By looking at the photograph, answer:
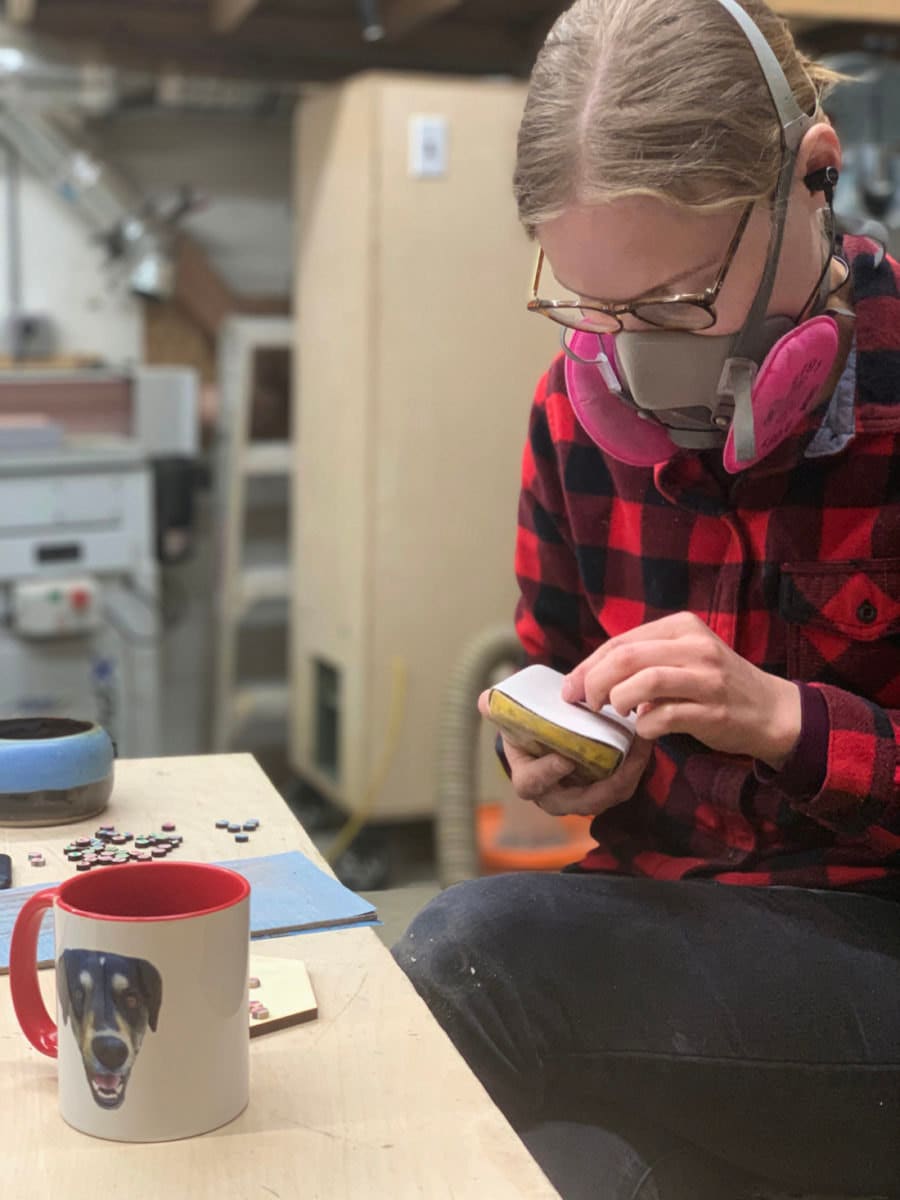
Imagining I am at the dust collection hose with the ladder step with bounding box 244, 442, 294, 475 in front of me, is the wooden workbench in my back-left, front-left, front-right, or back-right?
back-left

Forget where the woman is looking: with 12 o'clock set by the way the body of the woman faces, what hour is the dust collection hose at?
The dust collection hose is roughly at 4 o'clock from the woman.

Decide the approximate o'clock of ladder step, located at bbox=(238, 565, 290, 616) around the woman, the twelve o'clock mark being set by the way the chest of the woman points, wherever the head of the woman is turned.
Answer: The ladder step is roughly at 4 o'clock from the woman.

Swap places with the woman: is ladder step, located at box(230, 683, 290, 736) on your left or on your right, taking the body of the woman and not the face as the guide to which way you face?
on your right

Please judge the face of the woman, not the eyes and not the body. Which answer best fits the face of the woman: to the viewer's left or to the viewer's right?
to the viewer's left

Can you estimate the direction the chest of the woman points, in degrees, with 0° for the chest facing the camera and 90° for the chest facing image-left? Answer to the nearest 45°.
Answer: approximately 45°
